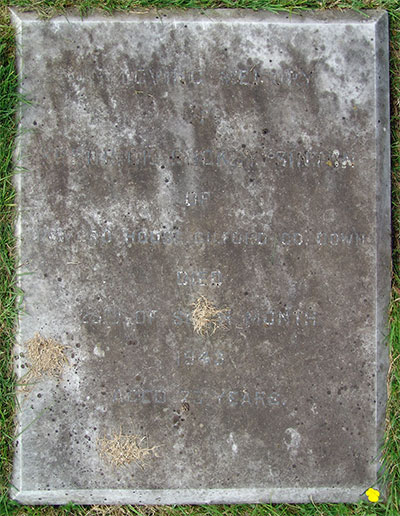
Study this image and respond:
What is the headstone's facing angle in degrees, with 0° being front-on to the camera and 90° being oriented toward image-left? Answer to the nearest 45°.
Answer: approximately 0°
